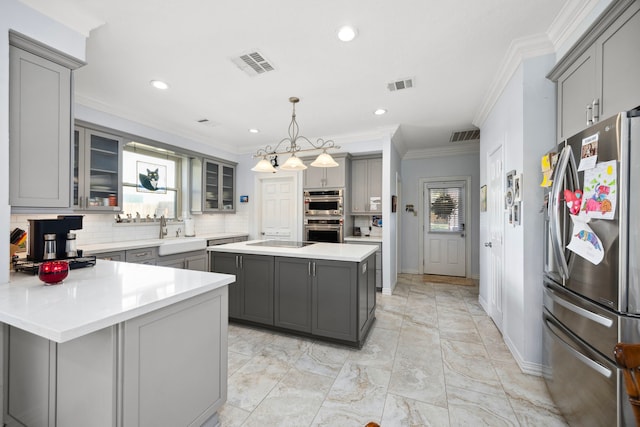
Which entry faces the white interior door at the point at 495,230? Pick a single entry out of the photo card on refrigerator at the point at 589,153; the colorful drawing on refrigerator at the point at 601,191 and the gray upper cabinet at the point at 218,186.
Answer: the gray upper cabinet

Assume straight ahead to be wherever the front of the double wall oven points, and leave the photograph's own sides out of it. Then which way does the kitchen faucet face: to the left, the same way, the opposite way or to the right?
to the left

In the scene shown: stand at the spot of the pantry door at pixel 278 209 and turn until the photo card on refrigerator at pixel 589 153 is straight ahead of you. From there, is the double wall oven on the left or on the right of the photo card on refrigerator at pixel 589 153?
left

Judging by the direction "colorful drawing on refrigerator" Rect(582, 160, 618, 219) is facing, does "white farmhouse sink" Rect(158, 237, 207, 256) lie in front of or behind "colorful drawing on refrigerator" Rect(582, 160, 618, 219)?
in front

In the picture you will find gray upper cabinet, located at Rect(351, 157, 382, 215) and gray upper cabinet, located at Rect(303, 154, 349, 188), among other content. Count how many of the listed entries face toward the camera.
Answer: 2

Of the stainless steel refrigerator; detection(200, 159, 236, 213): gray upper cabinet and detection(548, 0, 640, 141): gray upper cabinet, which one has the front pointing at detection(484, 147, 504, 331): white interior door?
detection(200, 159, 236, 213): gray upper cabinet

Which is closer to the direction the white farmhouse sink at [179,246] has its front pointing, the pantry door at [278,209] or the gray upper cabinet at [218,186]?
the pantry door

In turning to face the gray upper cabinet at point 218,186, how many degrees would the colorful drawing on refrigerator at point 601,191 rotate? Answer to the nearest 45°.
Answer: approximately 45° to its right

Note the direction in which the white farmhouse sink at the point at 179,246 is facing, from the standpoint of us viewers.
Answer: facing the viewer and to the right of the viewer

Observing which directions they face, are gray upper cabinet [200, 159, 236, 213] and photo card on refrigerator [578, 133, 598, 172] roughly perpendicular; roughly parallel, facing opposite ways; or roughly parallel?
roughly parallel, facing opposite ways

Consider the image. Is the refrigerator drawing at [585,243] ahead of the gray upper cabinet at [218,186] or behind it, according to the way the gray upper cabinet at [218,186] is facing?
ahead

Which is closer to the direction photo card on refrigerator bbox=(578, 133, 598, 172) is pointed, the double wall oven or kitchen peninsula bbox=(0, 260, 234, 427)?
the kitchen peninsula

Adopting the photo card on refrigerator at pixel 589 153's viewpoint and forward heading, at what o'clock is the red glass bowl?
The red glass bowl is roughly at 12 o'clock from the photo card on refrigerator.

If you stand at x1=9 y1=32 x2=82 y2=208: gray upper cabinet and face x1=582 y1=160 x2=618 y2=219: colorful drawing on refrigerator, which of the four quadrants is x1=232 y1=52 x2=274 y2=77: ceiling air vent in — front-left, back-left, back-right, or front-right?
front-left

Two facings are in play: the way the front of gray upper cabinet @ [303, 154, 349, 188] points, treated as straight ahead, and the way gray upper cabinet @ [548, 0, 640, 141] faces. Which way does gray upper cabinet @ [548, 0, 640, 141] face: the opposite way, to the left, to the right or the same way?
to the right

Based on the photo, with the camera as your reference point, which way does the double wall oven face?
facing the viewer

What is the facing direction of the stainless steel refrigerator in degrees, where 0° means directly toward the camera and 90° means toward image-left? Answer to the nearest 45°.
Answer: approximately 45°
